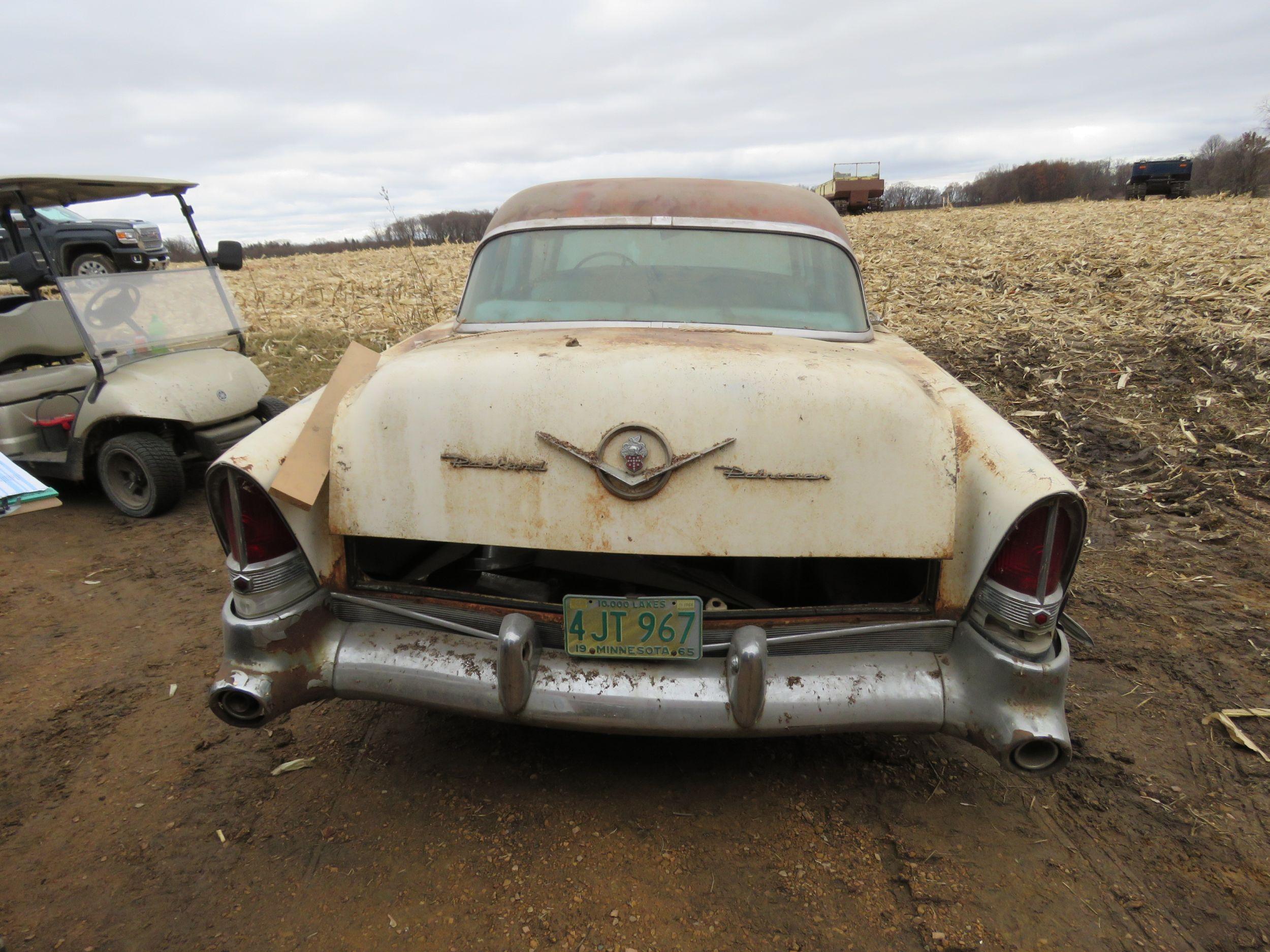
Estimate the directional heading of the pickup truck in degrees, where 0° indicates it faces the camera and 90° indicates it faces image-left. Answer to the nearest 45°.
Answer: approximately 315°

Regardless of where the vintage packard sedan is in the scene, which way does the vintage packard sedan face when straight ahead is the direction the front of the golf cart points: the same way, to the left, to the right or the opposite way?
to the left

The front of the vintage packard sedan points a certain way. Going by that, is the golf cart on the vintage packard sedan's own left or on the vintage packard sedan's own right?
on the vintage packard sedan's own left

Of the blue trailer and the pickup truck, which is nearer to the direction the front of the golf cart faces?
the blue trailer

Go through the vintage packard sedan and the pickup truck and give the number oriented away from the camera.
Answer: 1

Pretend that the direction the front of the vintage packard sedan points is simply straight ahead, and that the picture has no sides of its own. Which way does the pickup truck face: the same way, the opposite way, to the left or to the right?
to the right

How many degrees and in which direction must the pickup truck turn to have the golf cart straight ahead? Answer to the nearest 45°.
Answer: approximately 45° to its right

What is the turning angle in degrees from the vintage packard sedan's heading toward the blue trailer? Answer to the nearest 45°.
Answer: approximately 45° to its right

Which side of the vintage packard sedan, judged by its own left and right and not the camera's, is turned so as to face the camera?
back

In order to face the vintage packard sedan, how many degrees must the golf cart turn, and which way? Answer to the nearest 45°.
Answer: approximately 45° to its right
